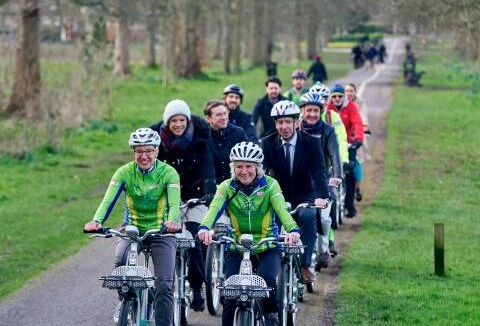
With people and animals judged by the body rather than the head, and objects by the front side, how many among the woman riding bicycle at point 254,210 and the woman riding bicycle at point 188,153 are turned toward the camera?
2

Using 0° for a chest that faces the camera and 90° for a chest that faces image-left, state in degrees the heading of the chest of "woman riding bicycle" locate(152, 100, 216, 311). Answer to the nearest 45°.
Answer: approximately 0°

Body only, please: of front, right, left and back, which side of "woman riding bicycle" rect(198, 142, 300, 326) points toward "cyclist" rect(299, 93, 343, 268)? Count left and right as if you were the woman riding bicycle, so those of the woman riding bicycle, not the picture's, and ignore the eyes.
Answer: back

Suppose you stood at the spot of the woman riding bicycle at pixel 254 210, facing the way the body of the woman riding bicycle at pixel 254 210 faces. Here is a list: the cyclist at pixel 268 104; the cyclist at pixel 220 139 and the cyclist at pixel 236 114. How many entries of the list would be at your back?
3

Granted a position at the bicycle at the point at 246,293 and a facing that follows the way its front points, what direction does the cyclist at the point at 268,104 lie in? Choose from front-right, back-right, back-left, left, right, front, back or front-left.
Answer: back

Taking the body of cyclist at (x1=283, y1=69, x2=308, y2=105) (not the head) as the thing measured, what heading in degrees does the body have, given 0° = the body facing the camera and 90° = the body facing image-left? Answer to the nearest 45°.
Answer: approximately 0°

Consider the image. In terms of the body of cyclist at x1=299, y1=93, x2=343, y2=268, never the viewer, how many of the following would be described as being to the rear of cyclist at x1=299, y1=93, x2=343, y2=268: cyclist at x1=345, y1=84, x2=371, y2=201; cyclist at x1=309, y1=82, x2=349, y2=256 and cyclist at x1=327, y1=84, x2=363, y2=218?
3
